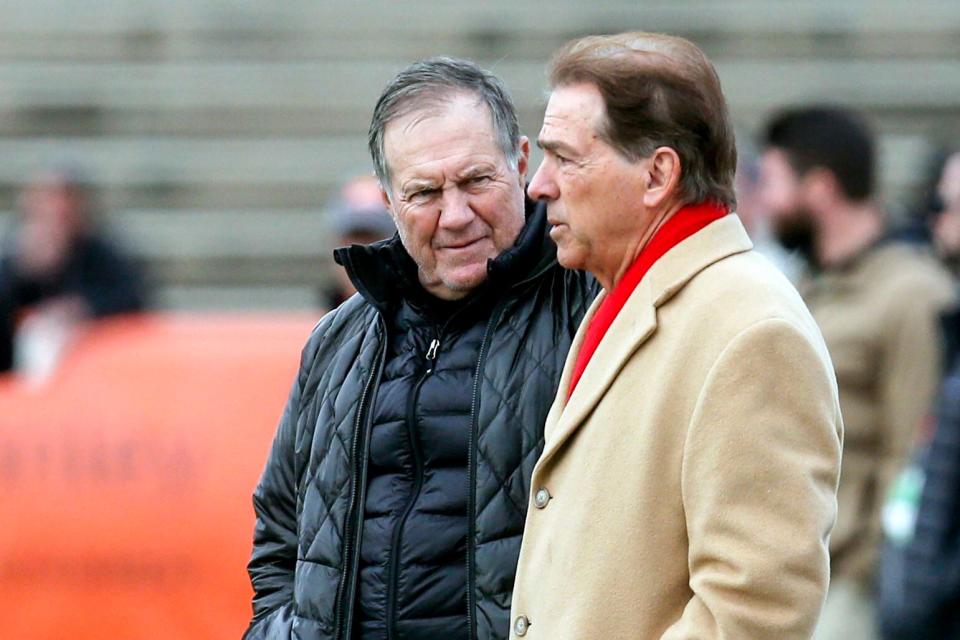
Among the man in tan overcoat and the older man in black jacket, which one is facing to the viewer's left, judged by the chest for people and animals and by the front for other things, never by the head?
the man in tan overcoat

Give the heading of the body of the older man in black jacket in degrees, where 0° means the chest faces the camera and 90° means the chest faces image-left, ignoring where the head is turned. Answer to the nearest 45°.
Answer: approximately 0°

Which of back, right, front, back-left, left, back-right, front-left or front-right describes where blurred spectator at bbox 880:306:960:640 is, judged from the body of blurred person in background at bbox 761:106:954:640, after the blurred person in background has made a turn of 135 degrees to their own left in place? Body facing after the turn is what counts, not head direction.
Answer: front-right

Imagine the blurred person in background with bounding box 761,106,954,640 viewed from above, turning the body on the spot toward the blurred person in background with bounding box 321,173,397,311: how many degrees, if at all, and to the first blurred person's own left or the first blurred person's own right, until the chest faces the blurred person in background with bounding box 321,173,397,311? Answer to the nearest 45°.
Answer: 0° — they already face them

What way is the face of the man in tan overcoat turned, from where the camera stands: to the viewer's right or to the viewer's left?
to the viewer's left

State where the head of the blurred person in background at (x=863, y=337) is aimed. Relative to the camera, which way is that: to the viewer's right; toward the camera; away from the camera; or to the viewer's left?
to the viewer's left

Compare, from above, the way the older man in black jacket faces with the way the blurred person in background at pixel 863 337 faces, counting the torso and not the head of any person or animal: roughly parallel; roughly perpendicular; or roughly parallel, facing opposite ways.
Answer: roughly perpendicular

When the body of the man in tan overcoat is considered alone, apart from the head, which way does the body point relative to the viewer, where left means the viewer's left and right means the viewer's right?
facing to the left of the viewer

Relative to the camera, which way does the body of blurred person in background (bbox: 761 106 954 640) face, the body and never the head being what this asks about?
to the viewer's left

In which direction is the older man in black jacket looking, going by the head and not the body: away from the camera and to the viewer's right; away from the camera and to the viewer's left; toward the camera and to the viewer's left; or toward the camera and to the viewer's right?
toward the camera and to the viewer's right
